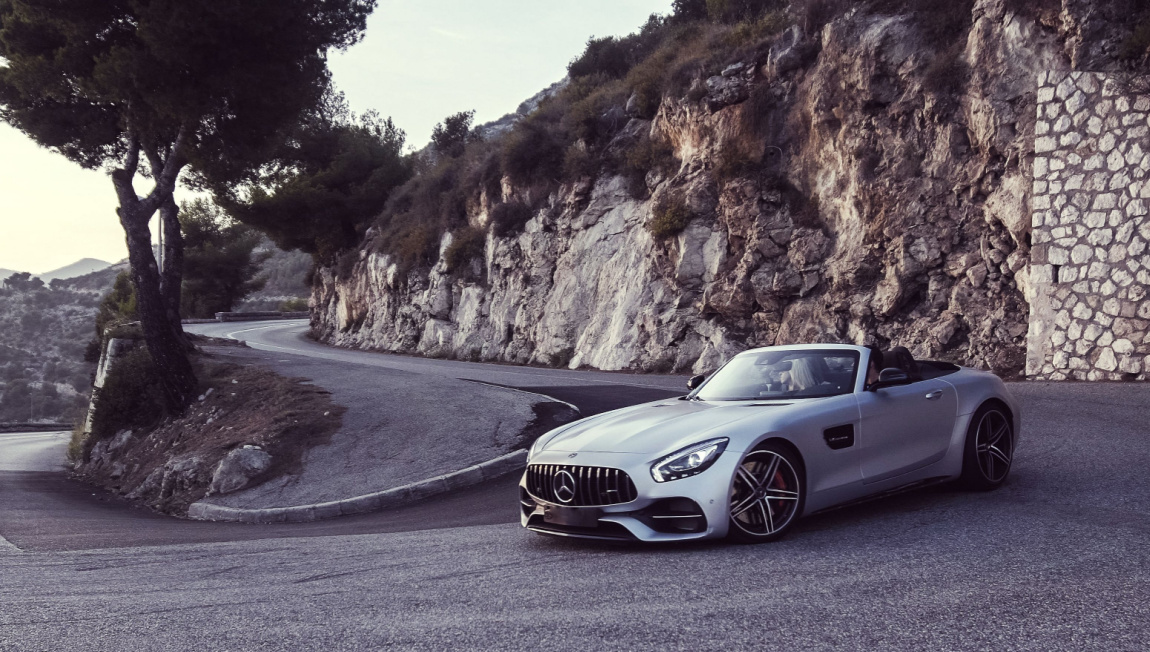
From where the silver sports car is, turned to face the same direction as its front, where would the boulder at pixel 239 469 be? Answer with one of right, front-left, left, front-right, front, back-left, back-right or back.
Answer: right

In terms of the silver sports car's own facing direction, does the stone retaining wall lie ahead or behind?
behind

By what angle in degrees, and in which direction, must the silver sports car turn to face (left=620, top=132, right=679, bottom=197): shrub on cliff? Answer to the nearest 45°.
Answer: approximately 135° to its right

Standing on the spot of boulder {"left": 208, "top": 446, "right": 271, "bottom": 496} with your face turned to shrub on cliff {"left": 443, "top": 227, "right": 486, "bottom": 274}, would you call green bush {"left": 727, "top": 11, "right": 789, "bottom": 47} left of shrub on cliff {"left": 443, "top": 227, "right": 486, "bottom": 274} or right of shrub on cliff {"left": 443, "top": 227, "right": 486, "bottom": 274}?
right

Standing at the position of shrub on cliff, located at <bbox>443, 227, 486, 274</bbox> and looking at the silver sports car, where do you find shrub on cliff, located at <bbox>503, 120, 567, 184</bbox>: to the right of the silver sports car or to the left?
left

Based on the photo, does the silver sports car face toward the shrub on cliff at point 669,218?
no

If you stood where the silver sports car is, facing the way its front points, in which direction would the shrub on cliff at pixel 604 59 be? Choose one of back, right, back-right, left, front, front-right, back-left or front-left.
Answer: back-right

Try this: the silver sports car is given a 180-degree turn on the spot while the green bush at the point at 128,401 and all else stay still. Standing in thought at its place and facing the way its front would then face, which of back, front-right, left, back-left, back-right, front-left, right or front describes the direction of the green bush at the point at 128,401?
left

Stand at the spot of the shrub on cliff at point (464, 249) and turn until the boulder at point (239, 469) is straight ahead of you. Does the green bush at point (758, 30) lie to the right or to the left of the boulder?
left

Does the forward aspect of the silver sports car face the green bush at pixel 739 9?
no

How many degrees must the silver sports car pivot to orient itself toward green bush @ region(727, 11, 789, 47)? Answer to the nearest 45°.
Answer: approximately 135° to its right

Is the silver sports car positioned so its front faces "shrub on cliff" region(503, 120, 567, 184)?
no

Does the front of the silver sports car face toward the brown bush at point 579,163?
no

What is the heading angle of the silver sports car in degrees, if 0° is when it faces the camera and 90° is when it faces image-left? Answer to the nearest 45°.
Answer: approximately 45°

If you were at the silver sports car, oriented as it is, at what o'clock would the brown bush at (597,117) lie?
The brown bush is roughly at 4 o'clock from the silver sports car.
